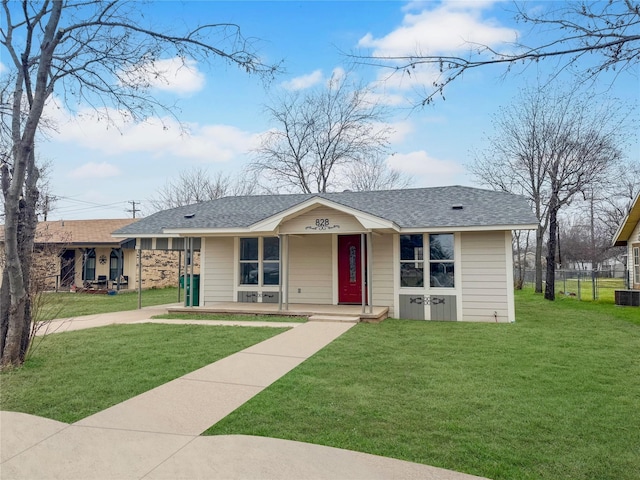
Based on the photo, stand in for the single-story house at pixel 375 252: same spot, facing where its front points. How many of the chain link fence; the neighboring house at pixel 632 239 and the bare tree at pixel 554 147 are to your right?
0

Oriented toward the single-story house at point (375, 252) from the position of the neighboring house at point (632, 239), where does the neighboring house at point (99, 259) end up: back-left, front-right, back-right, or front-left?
front-right

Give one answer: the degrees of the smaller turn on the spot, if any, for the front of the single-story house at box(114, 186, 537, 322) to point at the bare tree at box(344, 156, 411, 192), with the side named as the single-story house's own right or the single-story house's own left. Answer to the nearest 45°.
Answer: approximately 180°

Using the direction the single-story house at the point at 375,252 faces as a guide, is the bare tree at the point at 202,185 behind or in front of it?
behind

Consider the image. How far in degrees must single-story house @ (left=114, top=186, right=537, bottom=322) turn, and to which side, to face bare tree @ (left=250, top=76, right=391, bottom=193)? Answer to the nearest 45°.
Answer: approximately 180°

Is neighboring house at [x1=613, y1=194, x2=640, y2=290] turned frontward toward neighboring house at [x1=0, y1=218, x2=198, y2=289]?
no

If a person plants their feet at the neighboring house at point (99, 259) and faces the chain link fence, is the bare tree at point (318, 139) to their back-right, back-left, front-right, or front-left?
front-left

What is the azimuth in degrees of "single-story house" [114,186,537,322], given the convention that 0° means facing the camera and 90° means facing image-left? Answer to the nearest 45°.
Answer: approximately 0°

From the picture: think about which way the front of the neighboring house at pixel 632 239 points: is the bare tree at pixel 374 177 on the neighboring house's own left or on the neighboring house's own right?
on the neighboring house's own right

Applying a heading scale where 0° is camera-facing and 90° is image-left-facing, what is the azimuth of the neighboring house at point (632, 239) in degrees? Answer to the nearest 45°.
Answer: approximately 0°

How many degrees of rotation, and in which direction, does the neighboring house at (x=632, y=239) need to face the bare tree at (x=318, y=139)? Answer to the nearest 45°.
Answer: approximately 90° to its right
